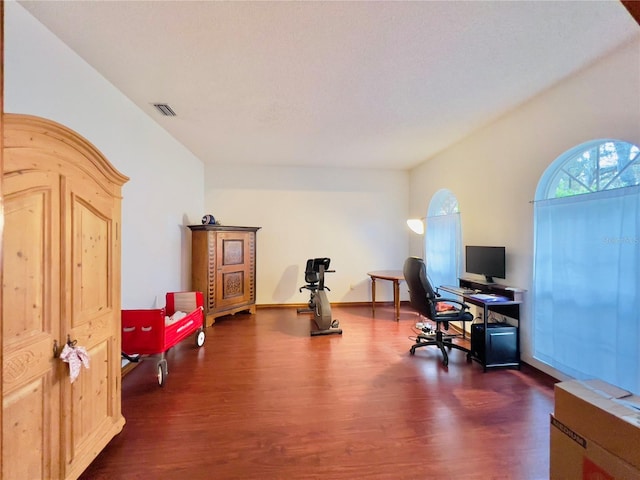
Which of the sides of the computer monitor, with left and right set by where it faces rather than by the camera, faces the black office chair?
front

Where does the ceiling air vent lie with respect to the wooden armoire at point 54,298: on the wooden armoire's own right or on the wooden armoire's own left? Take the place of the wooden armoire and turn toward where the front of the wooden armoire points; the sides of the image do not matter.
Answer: on the wooden armoire's own left

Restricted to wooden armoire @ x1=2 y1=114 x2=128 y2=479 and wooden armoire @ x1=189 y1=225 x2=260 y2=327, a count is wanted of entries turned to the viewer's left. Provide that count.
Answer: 0

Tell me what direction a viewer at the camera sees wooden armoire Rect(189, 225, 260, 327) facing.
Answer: facing the viewer and to the right of the viewer

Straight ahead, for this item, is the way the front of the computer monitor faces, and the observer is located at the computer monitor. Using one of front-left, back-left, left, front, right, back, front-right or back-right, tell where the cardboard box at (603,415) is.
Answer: front-left

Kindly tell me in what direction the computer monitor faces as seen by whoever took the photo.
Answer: facing the viewer and to the left of the viewer

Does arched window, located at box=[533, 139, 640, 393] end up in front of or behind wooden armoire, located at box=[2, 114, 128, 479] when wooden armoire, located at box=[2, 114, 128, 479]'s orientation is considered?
in front

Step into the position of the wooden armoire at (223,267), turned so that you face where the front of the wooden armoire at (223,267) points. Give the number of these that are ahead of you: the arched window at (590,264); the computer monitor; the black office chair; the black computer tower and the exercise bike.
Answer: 5

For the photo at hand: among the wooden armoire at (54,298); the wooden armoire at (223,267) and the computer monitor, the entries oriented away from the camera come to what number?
0

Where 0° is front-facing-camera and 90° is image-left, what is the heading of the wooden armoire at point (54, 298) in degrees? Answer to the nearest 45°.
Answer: approximately 315°

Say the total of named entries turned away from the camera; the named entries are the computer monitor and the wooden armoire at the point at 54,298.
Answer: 0
